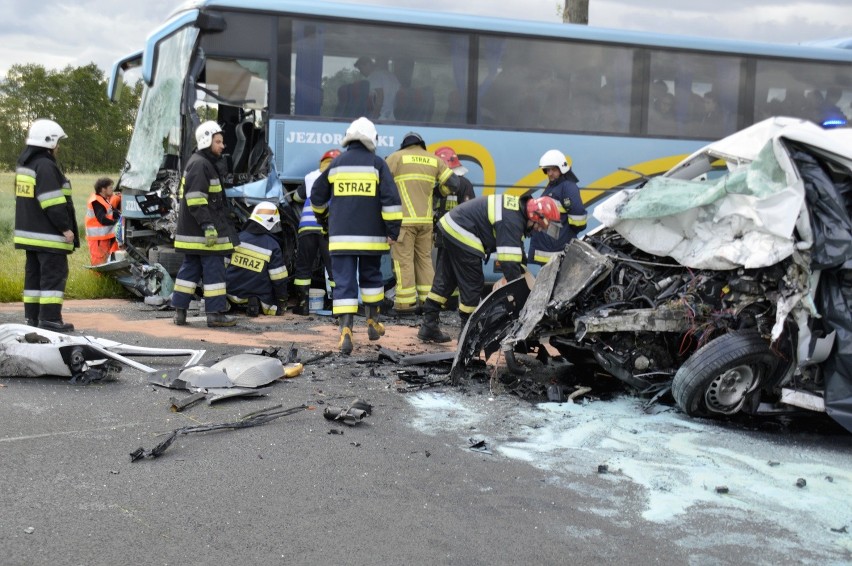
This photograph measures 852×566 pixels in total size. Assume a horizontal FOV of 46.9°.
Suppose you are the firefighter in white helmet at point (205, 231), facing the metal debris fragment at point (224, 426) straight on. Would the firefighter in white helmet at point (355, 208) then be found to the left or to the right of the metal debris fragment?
left

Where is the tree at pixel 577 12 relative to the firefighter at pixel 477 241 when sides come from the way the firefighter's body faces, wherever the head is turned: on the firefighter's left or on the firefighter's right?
on the firefighter's left

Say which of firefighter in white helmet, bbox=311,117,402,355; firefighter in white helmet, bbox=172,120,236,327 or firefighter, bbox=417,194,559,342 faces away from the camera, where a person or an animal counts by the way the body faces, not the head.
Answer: firefighter in white helmet, bbox=311,117,402,355

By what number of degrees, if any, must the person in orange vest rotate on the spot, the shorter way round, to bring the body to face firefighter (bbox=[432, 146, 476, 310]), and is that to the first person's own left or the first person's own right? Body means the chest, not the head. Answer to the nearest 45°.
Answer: approximately 45° to the first person's own right

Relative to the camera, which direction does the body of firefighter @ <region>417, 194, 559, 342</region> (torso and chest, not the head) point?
to the viewer's right

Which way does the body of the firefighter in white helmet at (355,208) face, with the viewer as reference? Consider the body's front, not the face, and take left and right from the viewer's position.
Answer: facing away from the viewer

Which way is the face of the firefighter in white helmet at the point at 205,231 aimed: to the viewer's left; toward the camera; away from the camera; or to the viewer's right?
to the viewer's right

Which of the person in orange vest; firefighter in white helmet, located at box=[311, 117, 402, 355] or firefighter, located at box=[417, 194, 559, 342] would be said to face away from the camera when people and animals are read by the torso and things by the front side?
the firefighter in white helmet

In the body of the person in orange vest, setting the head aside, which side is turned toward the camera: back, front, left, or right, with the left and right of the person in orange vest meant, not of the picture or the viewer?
right

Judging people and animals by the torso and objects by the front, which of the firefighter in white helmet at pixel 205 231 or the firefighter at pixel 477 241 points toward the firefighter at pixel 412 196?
the firefighter in white helmet

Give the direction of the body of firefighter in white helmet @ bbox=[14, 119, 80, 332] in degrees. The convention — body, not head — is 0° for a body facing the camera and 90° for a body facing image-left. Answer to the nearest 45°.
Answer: approximately 225°

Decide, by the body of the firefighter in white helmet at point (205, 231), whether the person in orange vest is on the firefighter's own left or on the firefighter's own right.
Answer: on the firefighter's own left

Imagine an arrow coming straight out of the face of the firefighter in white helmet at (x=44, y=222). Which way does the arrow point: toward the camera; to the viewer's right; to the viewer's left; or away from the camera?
to the viewer's right
